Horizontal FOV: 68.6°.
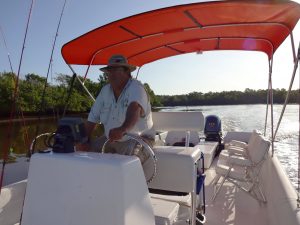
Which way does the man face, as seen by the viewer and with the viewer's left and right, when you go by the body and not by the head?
facing the viewer and to the left of the viewer

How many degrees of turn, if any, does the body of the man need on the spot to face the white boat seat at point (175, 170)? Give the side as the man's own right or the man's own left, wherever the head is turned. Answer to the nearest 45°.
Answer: approximately 90° to the man's own left
